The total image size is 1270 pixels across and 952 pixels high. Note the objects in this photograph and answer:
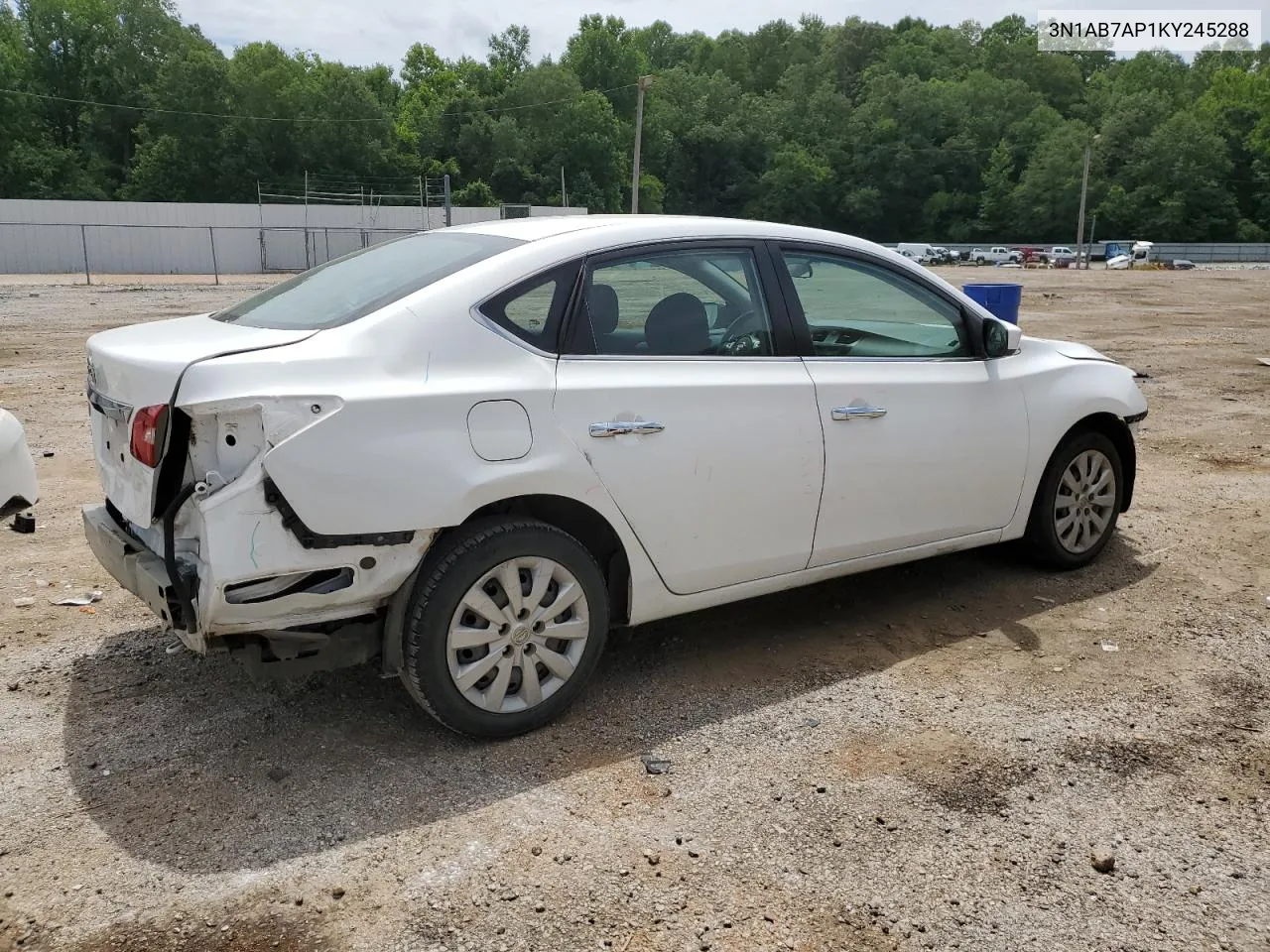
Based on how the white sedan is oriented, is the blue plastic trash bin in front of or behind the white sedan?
in front

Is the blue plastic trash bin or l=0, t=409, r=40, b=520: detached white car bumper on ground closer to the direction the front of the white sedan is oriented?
the blue plastic trash bin

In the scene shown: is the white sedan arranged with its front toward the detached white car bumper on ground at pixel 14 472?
no

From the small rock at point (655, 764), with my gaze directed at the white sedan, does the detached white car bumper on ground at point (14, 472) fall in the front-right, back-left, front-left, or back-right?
front-left

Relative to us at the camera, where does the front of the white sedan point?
facing away from the viewer and to the right of the viewer
